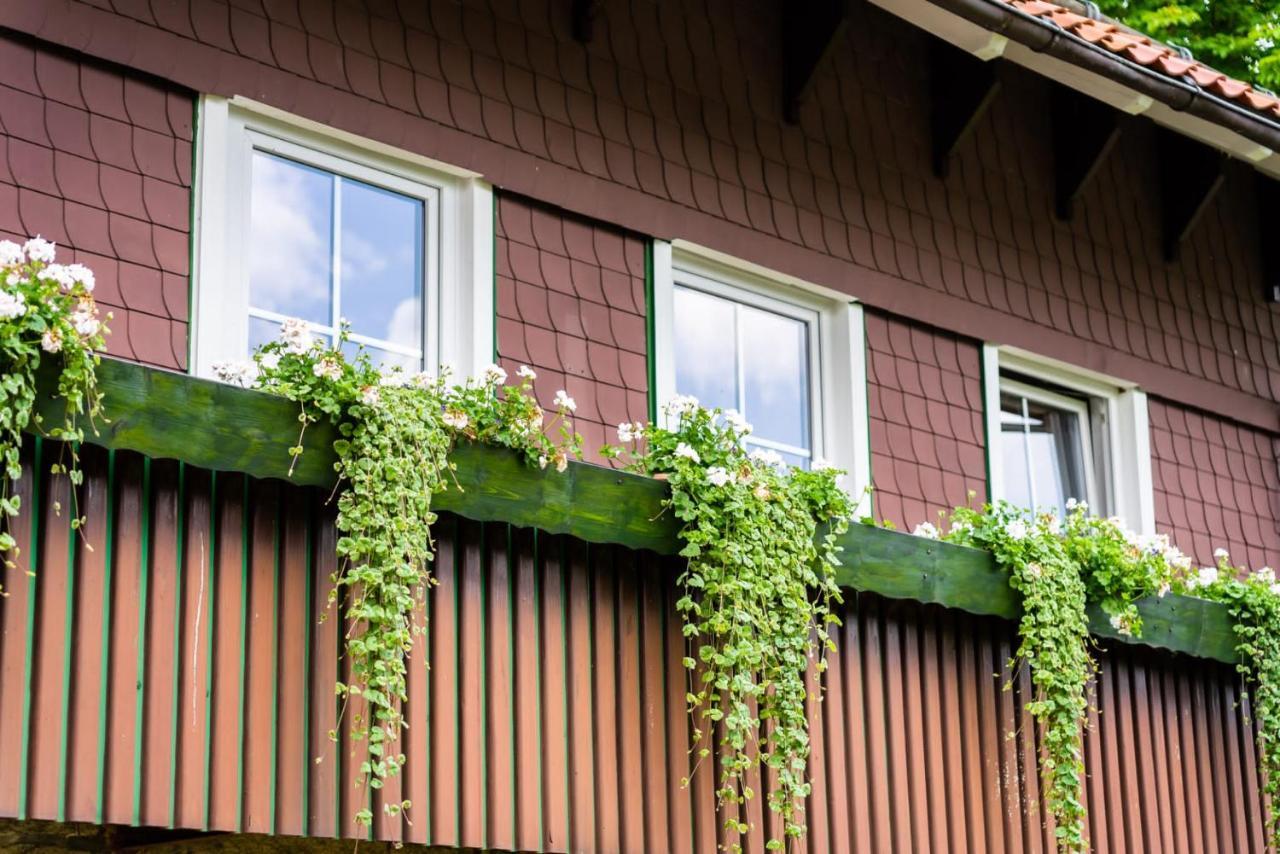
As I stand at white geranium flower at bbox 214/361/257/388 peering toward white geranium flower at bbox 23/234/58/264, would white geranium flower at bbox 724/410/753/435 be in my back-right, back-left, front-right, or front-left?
back-left

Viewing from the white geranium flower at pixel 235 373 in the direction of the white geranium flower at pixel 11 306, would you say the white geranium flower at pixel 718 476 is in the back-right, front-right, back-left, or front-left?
back-left

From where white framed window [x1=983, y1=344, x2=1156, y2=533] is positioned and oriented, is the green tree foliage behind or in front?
behind
